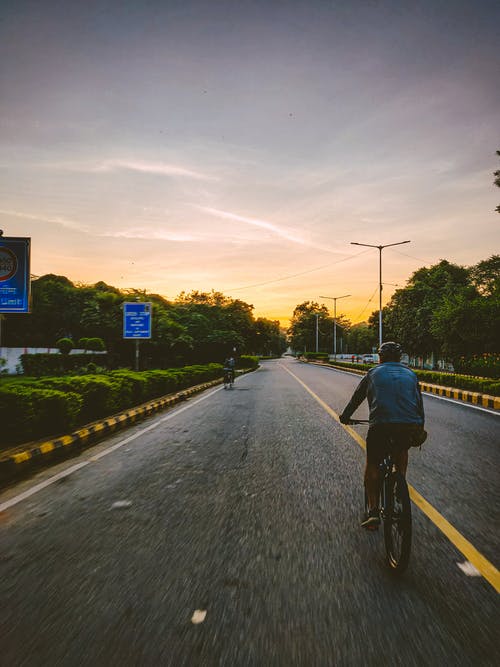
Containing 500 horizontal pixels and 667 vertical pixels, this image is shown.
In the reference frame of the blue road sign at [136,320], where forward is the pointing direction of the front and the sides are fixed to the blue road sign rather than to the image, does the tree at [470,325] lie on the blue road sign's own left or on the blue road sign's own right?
on the blue road sign's own left

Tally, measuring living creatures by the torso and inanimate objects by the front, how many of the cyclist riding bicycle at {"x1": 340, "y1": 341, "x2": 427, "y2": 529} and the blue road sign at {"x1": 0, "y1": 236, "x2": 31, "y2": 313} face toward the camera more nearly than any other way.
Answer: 1

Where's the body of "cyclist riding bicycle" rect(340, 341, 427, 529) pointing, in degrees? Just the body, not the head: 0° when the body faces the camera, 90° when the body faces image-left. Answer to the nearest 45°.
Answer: approximately 180°

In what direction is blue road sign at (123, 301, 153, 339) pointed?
toward the camera

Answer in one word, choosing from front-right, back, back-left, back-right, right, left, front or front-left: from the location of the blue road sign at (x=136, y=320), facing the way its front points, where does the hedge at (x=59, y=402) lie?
front

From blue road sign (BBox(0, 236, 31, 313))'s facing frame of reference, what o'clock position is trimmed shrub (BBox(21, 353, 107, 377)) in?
The trimmed shrub is roughly at 6 o'clock from the blue road sign.

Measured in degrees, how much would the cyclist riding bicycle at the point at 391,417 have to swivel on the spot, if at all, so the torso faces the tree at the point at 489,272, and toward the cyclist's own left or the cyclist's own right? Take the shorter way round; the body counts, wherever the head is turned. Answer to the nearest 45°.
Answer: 0° — they already face it

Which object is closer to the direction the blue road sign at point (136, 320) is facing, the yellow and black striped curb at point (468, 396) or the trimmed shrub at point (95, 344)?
the yellow and black striped curb

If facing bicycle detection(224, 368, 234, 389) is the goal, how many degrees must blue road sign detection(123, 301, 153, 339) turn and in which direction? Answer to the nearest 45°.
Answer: approximately 90° to its left

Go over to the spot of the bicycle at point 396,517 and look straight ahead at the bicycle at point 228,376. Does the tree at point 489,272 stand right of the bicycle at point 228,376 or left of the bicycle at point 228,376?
right

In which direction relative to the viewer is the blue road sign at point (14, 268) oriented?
toward the camera

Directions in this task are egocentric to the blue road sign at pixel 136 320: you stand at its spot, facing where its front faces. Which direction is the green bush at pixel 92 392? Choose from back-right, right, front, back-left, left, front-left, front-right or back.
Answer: front

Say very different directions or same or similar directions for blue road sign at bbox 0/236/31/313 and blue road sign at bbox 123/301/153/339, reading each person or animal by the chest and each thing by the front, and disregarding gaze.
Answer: same or similar directions

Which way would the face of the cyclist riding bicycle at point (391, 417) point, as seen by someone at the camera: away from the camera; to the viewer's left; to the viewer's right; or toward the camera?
away from the camera
